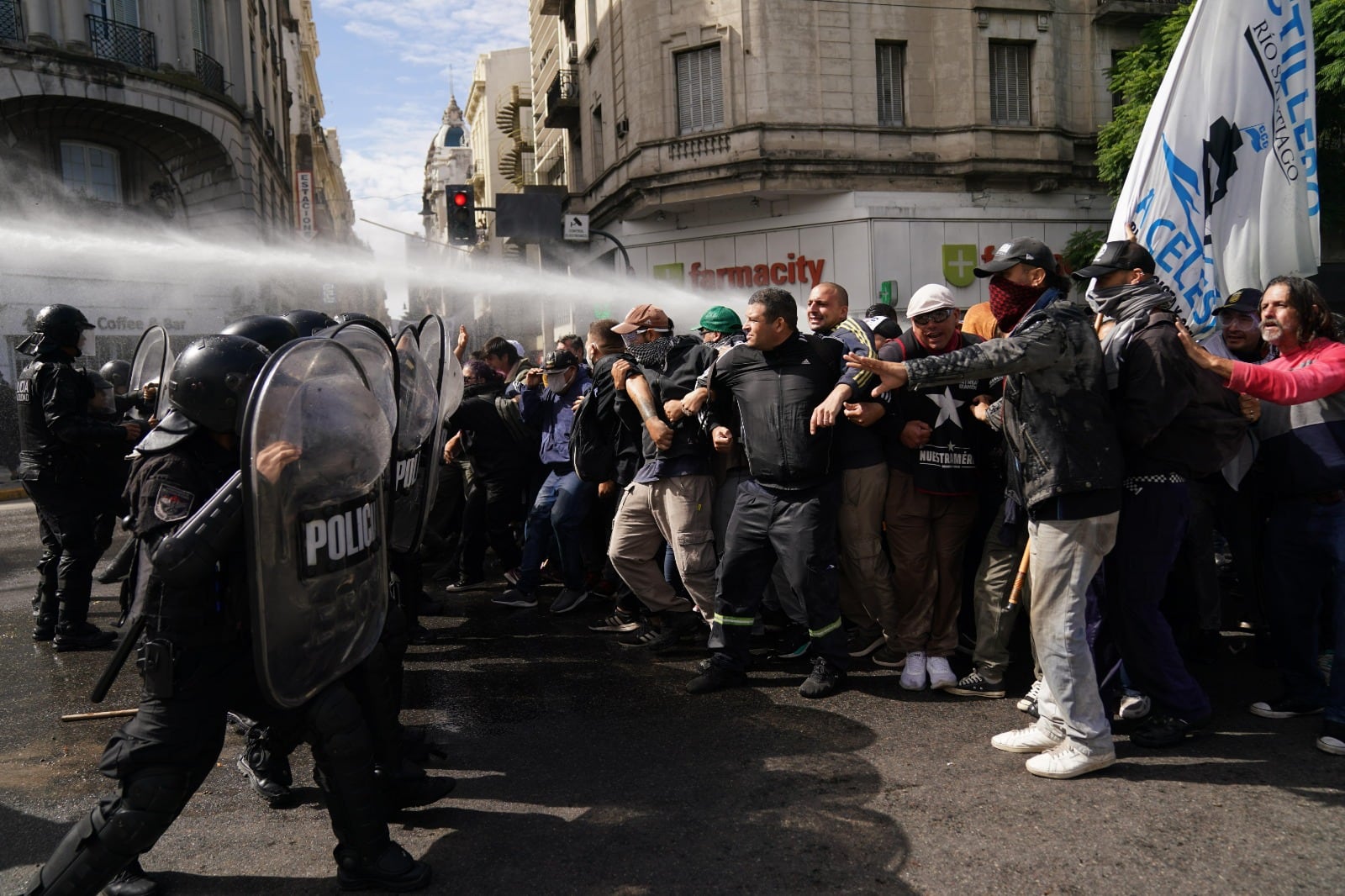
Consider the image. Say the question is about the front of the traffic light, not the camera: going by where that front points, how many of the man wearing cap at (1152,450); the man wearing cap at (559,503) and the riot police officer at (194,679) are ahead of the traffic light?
3

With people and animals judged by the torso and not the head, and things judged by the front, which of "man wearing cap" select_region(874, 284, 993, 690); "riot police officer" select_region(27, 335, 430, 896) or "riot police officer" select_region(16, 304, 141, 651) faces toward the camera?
the man wearing cap

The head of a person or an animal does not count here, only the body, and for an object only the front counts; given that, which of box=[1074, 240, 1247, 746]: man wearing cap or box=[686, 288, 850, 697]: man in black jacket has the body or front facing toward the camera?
the man in black jacket

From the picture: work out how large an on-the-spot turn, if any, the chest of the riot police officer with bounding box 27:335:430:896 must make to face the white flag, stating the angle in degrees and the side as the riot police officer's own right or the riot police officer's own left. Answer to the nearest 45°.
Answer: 0° — they already face it

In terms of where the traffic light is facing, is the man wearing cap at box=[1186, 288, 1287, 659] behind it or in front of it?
in front

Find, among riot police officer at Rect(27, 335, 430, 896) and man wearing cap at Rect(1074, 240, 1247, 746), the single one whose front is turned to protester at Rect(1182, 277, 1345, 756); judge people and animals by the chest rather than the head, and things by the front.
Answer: the riot police officer

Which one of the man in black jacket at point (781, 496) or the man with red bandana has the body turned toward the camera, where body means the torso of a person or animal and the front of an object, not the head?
the man in black jacket

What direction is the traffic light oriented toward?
toward the camera

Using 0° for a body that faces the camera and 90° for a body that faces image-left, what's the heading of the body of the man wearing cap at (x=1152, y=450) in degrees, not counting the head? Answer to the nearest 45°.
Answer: approximately 90°

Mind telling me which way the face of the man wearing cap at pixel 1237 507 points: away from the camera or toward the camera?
toward the camera

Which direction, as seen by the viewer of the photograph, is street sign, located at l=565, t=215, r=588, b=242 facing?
facing the viewer

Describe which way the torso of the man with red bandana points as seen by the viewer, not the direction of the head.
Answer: to the viewer's left

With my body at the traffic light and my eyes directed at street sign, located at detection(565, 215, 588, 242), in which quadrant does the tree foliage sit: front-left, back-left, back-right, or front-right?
front-right

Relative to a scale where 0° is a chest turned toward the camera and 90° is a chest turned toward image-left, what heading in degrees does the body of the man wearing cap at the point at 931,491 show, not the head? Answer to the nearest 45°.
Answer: approximately 0°

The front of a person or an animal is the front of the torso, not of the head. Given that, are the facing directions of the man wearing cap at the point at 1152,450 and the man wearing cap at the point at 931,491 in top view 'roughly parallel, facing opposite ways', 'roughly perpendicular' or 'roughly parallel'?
roughly perpendicular

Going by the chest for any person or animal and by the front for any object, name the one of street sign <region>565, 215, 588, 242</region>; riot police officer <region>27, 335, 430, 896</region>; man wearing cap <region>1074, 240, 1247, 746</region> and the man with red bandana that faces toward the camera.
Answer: the street sign

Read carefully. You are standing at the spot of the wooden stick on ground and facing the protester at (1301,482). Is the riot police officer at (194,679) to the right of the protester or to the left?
right

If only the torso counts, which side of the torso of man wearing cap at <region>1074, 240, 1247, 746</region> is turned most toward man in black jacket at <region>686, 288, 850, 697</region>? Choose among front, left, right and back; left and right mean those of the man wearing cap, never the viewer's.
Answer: front
